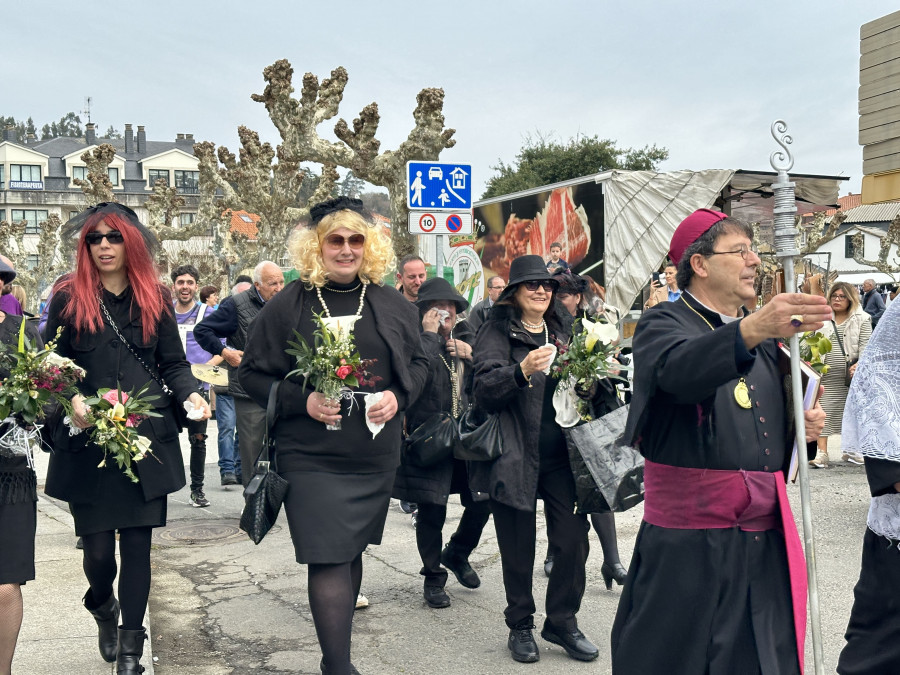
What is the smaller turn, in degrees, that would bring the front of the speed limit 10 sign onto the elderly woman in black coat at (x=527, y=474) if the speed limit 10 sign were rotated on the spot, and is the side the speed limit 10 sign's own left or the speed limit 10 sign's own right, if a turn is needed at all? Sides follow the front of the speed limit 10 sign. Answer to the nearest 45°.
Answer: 0° — it already faces them

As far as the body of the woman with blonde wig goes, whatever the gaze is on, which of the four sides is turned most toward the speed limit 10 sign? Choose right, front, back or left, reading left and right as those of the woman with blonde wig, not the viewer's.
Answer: back

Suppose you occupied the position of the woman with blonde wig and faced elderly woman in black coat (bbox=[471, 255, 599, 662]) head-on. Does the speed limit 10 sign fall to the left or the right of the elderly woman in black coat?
left

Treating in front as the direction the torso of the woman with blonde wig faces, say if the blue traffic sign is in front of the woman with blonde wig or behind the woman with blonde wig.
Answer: behind

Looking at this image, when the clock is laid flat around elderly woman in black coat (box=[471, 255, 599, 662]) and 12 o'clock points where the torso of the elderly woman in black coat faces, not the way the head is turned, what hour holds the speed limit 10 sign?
The speed limit 10 sign is roughly at 7 o'clock from the elderly woman in black coat.

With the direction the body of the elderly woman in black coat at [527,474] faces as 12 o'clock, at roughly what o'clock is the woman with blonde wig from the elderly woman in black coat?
The woman with blonde wig is roughly at 3 o'clock from the elderly woman in black coat.

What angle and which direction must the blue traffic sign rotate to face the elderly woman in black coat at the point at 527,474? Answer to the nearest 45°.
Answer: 0° — it already faces them
